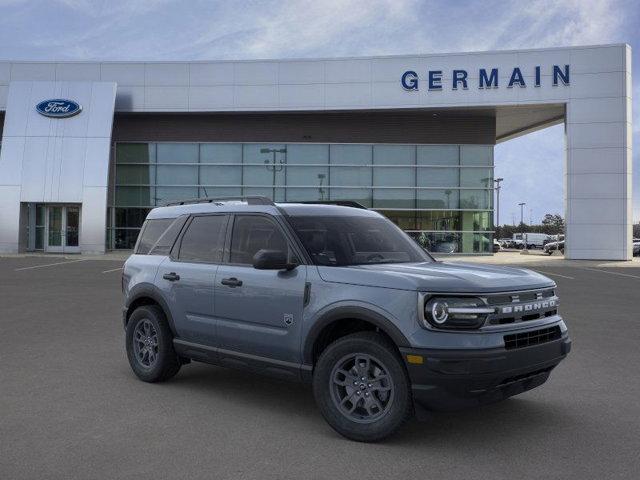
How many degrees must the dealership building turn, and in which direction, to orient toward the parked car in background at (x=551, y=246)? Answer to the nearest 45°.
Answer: approximately 135° to its left

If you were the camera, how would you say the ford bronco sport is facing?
facing the viewer and to the right of the viewer

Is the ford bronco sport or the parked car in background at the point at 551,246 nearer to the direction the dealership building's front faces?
the ford bronco sport

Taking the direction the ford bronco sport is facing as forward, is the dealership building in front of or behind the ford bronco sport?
behind

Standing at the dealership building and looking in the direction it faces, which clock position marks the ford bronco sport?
The ford bronco sport is roughly at 12 o'clock from the dealership building.

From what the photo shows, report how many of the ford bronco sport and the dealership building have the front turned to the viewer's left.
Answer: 0

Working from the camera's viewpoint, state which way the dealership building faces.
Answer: facing the viewer

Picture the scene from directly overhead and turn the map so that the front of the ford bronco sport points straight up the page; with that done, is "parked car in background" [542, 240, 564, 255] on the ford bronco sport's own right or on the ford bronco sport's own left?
on the ford bronco sport's own left
